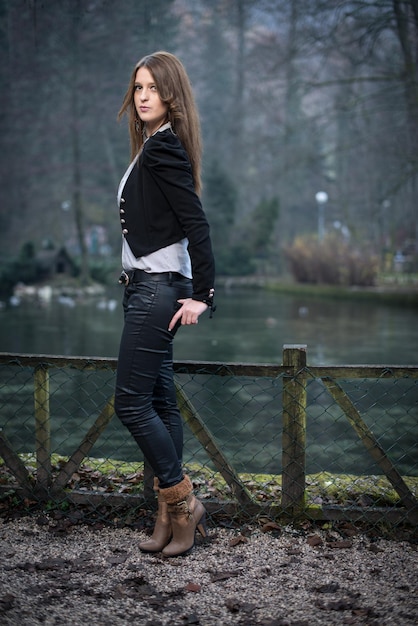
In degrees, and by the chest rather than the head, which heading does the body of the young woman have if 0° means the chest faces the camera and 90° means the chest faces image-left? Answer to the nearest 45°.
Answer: approximately 90°
